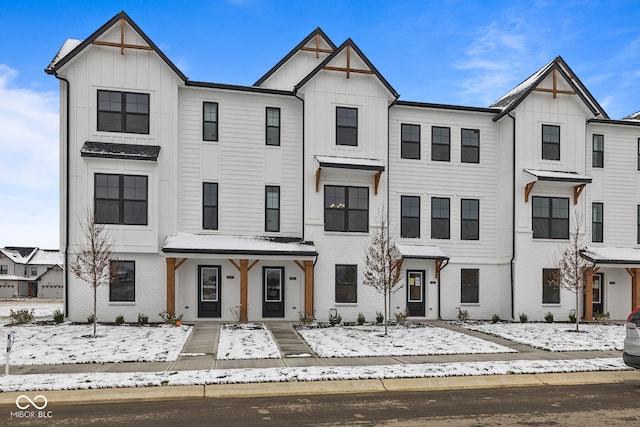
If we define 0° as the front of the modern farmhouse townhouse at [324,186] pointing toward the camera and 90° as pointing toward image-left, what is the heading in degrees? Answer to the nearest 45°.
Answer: approximately 0°
